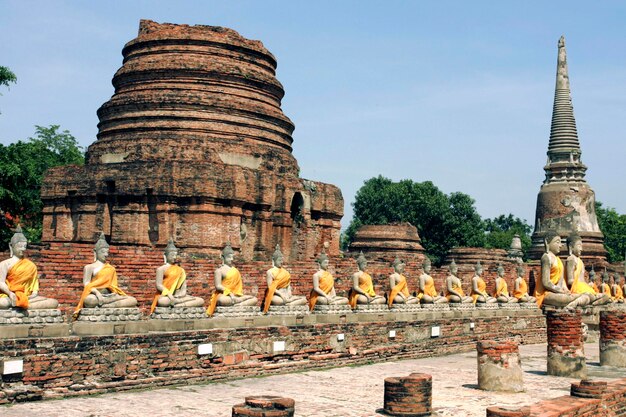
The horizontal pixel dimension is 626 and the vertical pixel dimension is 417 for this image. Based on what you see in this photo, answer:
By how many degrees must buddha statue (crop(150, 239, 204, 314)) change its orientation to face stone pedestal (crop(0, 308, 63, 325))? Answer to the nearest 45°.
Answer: approximately 90° to its right

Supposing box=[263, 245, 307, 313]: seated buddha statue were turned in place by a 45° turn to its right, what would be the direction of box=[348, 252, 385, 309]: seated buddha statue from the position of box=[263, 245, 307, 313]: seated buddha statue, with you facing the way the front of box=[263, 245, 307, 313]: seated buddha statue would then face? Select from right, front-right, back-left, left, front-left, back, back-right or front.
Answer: back-left

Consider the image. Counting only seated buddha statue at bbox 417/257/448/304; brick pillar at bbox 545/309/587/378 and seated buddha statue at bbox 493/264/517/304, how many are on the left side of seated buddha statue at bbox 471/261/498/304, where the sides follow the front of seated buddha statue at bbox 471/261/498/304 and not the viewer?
1

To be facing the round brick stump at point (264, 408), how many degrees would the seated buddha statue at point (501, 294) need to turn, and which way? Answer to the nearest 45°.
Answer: approximately 45° to its right

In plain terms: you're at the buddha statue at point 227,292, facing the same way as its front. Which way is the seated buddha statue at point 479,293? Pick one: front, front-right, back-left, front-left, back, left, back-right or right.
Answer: left

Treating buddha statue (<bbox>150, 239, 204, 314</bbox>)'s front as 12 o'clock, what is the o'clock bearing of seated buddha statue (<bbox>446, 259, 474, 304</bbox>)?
The seated buddha statue is roughly at 9 o'clock from the buddha statue.

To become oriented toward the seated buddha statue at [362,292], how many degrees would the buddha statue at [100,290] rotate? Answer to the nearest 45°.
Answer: approximately 90° to its left

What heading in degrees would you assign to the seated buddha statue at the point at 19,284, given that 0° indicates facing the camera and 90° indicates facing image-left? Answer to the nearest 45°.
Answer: approximately 315°

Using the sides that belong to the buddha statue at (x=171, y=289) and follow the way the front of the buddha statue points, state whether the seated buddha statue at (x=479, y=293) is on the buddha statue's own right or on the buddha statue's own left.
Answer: on the buddha statue's own left

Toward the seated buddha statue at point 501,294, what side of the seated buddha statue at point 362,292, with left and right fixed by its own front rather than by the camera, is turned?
left

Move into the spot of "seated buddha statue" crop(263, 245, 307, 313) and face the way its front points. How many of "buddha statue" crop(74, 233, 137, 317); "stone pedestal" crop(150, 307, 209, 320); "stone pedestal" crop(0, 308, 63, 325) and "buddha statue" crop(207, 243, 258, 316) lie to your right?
4
